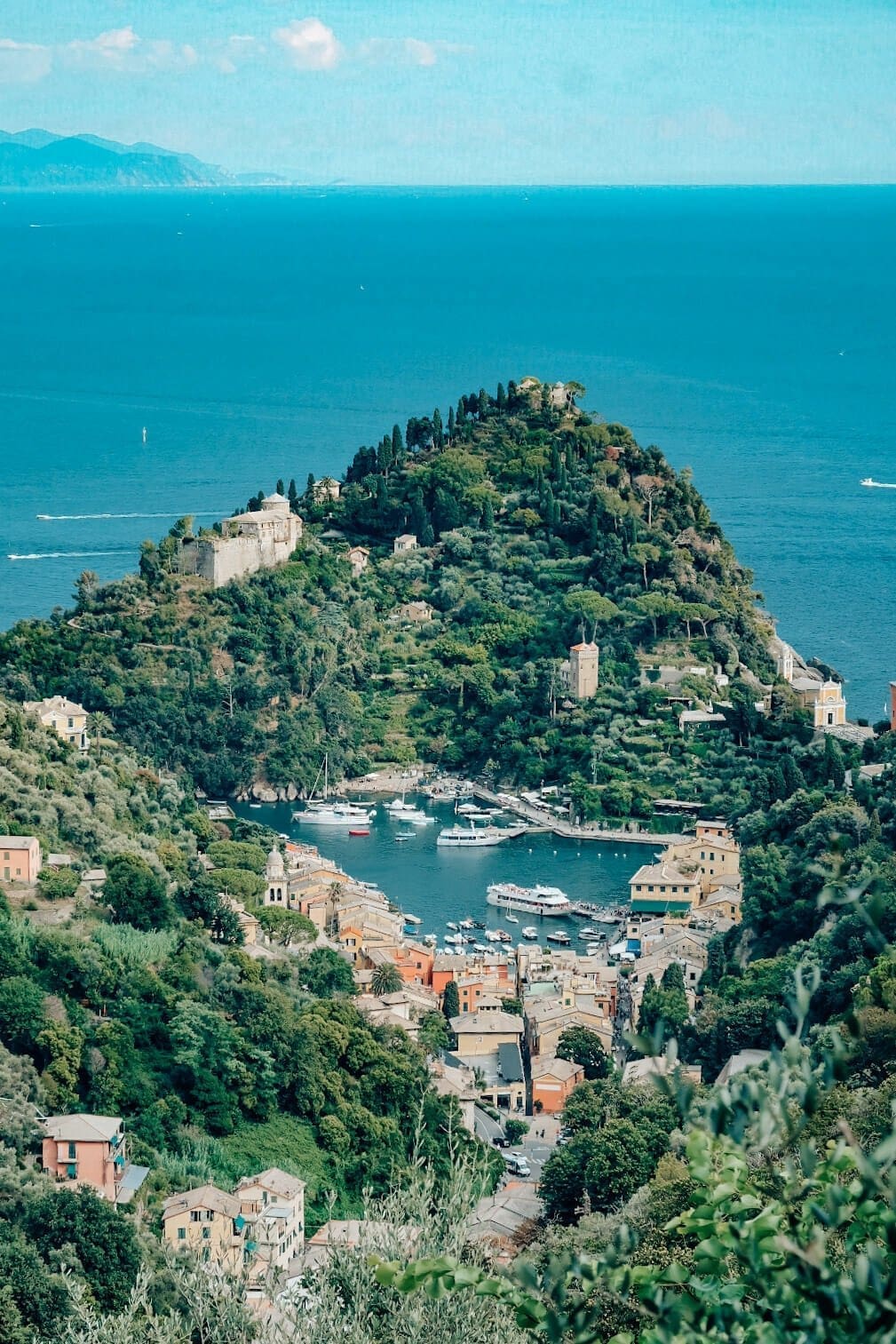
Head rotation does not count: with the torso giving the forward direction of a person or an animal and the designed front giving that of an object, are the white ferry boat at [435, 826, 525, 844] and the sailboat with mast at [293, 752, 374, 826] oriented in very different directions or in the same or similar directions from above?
very different directions

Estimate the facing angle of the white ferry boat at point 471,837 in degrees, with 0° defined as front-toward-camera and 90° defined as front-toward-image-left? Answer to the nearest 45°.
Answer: approximately 270°

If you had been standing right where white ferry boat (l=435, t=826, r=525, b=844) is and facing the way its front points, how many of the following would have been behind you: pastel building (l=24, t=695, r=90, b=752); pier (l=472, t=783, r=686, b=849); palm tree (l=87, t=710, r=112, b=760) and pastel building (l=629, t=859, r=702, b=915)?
2

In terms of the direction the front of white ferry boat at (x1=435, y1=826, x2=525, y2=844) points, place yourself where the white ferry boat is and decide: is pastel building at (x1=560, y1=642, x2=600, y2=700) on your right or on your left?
on your left

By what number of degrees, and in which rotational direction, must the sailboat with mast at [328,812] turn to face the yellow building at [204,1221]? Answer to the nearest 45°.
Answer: approximately 90° to its left

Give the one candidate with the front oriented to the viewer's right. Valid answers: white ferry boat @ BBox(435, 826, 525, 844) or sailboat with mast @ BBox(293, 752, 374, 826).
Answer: the white ferry boat

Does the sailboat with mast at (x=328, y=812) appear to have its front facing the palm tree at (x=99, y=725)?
yes

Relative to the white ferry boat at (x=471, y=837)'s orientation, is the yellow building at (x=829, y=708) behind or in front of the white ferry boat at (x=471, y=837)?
in front

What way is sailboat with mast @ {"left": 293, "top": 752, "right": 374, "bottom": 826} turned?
to the viewer's left

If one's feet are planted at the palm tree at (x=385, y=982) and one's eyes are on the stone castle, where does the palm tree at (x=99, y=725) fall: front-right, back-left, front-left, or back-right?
front-left

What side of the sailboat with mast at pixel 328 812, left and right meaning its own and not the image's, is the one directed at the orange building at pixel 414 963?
left
